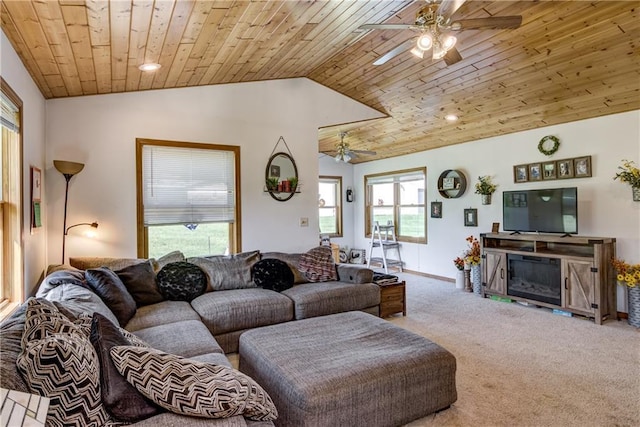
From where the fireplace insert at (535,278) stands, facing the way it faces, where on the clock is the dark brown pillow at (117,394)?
The dark brown pillow is roughly at 11 o'clock from the fireplace insert.

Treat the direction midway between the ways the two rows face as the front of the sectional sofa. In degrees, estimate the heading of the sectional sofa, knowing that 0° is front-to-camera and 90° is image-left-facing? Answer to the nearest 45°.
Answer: approximately 315°

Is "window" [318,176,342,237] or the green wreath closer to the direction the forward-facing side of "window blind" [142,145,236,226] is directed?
the green wreath

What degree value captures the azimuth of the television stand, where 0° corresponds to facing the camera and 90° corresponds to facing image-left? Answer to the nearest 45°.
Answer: approximately 45°
